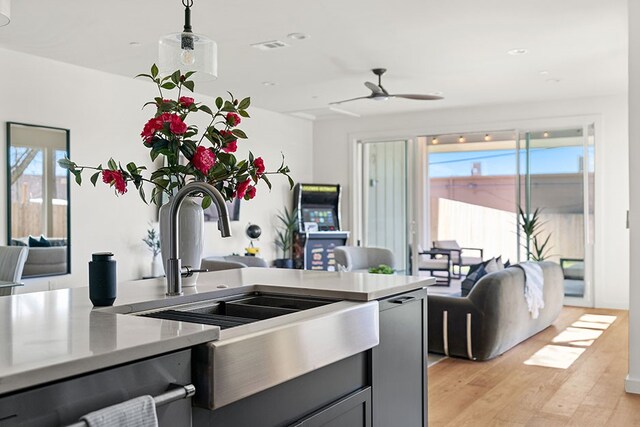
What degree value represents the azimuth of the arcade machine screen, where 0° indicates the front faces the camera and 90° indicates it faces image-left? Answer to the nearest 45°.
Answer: approximately 0°

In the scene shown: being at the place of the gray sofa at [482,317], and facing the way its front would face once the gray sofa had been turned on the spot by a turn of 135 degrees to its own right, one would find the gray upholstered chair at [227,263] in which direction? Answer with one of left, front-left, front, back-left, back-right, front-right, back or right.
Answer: back

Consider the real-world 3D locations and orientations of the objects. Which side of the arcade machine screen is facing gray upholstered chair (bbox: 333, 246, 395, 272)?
front

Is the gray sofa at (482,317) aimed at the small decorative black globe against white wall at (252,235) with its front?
yes

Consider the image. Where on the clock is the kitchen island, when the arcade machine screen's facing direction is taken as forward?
The kitchen island is roughly at 12 o'clock from the arcade machine screen.

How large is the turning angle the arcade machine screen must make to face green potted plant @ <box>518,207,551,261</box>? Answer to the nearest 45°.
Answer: approximately 90° to its left

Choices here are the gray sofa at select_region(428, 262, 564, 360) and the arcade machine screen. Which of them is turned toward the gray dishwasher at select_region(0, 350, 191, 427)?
the arcade machine screen

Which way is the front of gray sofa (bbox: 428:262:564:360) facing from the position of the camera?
facing away from the viewer and to the left of the viewer

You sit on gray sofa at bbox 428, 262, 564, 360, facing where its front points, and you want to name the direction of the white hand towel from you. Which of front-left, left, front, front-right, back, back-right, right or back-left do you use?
back-left

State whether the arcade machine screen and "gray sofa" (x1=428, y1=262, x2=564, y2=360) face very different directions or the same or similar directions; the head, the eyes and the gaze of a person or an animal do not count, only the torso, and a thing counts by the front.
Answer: very different directions

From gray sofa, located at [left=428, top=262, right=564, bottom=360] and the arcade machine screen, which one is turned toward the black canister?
the arcade machine screen

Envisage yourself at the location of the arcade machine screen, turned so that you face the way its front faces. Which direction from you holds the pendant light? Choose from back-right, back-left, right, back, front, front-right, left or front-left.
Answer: front

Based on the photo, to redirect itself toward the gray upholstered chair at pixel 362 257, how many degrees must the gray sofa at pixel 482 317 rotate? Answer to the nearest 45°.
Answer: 0° — it already faces it

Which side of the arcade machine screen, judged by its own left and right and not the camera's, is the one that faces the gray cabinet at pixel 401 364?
front

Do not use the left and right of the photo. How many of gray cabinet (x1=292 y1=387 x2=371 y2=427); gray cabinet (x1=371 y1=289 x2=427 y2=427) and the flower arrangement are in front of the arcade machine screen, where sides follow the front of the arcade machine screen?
3

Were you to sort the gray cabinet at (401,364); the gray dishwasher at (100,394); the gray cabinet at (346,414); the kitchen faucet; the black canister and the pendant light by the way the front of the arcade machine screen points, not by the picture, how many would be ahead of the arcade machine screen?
6

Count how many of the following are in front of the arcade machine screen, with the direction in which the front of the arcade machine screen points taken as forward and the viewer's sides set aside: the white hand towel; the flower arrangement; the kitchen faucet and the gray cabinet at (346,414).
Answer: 4

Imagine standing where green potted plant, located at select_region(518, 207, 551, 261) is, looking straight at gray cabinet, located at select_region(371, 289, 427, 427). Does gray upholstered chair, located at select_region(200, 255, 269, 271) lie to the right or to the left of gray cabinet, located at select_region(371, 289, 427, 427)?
right

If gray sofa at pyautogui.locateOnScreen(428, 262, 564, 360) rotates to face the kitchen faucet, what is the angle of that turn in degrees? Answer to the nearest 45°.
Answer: approximately 135° to its left
